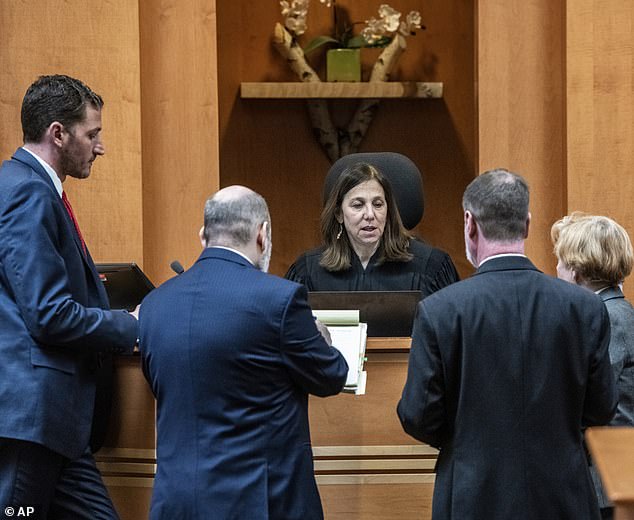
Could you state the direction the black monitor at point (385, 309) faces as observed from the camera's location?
facing away from the viewer

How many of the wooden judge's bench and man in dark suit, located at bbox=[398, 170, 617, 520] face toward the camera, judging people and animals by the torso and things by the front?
1

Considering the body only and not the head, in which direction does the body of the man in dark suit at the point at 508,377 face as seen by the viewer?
away from the camera

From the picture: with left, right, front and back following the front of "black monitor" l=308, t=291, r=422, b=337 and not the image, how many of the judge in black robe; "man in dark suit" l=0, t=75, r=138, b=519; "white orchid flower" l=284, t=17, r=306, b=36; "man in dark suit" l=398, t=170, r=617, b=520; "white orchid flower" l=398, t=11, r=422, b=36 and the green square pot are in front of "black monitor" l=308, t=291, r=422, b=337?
4

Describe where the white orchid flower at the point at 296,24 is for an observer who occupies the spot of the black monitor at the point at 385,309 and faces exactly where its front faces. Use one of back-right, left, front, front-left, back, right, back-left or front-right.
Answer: front

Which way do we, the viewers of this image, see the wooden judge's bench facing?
facing the viewer

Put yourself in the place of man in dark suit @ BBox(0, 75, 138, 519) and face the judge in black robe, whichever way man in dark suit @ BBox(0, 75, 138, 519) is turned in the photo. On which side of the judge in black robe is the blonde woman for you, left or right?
right

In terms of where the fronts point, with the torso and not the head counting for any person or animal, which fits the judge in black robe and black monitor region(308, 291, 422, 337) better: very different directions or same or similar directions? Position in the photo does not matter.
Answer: very different directions

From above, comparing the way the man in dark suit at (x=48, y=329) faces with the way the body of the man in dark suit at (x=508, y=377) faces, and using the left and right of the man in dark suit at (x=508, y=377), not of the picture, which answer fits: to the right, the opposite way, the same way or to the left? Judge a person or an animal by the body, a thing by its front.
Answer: to the right

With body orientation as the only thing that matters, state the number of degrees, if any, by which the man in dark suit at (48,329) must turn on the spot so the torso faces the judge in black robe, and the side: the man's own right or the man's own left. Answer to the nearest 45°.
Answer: approximately 45° to the man's own left

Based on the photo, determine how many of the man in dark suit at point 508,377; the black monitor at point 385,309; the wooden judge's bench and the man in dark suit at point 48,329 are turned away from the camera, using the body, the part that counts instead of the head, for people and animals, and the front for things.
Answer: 2

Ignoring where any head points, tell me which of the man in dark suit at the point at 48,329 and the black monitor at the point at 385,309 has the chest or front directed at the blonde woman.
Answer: the man in dark suit

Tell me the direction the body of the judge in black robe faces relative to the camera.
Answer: toward the camera

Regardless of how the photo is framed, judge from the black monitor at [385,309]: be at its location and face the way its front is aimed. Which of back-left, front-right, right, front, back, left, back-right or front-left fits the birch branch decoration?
front

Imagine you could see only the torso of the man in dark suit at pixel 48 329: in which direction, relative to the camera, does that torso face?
to the viewer's right

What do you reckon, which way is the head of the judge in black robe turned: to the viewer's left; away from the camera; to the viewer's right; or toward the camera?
toward the camera

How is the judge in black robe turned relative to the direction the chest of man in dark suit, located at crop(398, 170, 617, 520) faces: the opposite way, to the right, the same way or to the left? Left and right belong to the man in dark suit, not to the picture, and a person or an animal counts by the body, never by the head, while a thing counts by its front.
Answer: the opposite way

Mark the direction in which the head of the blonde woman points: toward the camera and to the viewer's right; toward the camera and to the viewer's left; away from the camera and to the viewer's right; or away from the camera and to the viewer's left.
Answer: away from the camera and to the viewer's left

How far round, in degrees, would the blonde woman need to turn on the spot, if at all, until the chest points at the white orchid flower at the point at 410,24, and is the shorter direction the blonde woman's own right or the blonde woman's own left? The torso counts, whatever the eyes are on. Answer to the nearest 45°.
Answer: approximately 45° to the blonde woman's own right

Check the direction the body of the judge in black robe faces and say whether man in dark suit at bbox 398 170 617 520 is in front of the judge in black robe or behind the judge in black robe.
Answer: in front

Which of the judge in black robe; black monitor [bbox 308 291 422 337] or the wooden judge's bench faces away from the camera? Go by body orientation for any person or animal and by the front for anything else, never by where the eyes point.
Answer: the black monitor
